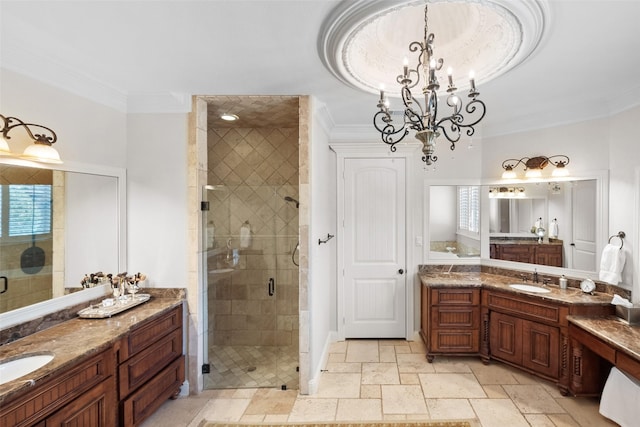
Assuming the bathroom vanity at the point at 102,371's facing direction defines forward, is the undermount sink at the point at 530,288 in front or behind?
in front

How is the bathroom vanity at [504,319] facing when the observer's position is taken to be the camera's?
facing the viewer and to the left of the viewer

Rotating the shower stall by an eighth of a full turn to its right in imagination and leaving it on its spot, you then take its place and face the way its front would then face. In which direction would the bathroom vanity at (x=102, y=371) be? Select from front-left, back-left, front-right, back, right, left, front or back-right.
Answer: front

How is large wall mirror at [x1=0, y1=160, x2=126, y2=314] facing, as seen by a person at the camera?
facing the viewer and to the right of the viewer

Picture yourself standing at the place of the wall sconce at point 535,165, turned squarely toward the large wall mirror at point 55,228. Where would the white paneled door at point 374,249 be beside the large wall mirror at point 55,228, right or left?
right

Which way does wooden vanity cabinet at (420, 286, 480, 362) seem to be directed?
toward the camera

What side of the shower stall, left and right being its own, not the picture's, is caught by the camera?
front

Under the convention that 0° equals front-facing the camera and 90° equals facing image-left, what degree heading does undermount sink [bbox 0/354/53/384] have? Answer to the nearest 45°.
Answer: approximately 315°

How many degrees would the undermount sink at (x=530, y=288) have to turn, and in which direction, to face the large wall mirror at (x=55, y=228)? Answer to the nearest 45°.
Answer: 0° — it already faces it
